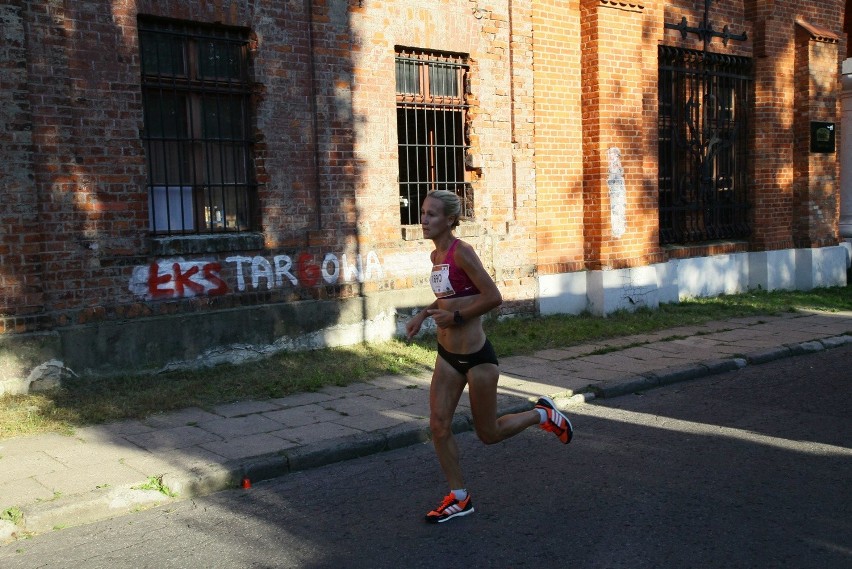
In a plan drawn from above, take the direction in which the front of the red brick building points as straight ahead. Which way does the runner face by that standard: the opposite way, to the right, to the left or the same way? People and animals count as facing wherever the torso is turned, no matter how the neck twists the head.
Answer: to the right

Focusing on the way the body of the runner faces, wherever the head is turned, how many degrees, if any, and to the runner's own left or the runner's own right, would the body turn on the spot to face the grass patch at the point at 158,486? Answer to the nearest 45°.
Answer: approximately 45° to the runner's own right

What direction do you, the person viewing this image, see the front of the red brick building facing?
facing the viewer and to the right of the viewer

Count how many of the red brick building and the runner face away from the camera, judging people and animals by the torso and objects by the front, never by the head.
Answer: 0

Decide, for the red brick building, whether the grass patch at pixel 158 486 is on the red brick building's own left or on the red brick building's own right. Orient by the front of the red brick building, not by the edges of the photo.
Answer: on the red brick building's own right

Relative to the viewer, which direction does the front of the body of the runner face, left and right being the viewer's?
facing the viewer and to the left of the viewer
